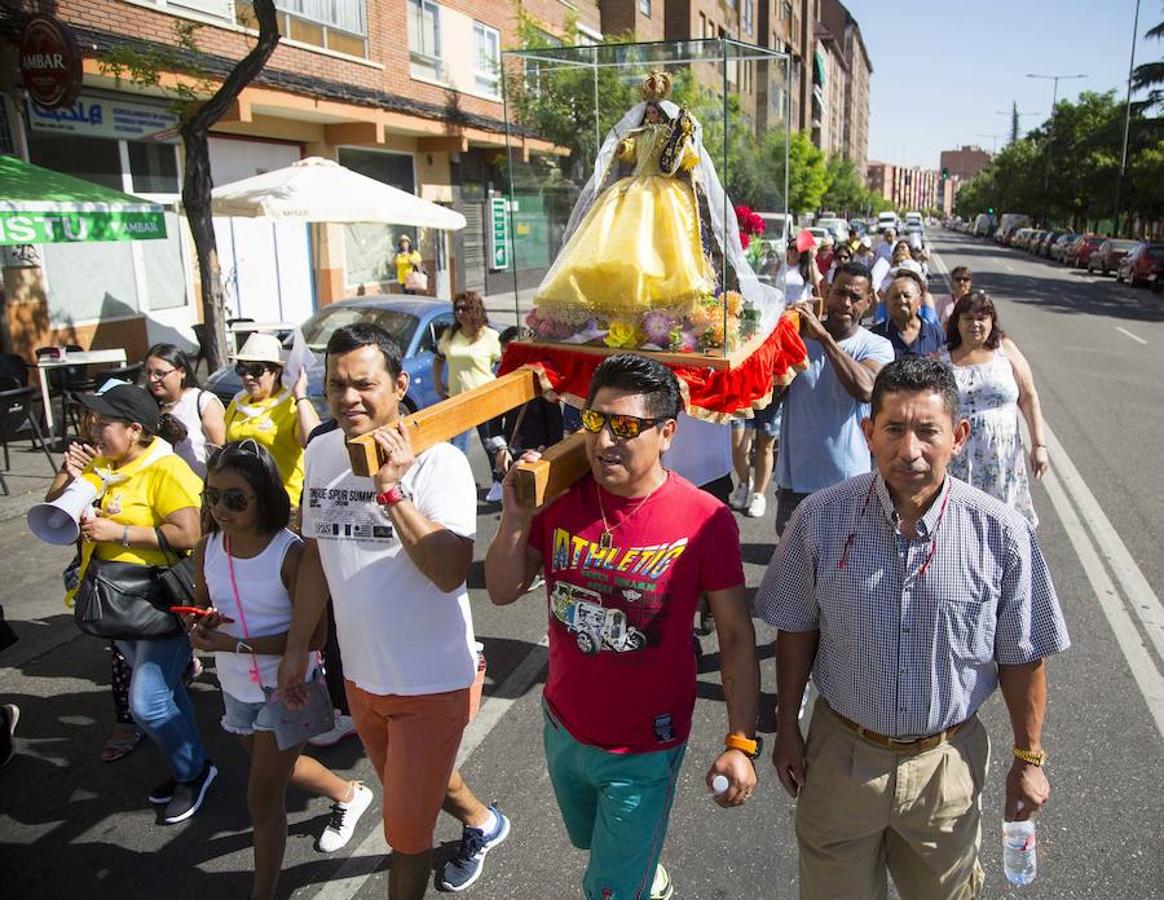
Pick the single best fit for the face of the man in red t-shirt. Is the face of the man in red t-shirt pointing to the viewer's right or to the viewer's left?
to the viewer's left

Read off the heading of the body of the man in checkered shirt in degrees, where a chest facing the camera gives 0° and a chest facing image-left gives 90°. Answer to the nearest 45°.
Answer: approximately 0°

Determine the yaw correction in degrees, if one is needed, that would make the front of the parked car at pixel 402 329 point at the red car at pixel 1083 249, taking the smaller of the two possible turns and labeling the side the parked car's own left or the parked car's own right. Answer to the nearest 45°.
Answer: approximately 180°

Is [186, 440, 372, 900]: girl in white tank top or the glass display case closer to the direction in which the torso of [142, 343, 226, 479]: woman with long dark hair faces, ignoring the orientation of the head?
the girl in white tank top

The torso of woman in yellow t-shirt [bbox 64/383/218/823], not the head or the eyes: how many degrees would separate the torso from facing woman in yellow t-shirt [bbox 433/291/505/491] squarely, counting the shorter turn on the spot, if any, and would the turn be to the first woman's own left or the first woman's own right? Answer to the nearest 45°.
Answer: approximately 180°

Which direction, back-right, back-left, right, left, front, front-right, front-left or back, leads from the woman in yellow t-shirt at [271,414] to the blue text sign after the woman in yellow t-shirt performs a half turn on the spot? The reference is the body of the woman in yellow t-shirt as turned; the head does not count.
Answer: front-left

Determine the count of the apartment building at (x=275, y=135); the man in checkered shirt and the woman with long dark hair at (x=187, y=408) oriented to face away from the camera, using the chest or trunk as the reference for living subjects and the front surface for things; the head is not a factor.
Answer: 0

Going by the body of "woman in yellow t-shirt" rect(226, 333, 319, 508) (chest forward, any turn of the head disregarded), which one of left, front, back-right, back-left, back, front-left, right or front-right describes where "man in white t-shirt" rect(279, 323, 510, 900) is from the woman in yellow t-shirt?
front-left

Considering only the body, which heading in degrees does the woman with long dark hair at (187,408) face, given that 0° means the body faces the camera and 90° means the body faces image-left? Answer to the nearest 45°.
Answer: approximately 45°

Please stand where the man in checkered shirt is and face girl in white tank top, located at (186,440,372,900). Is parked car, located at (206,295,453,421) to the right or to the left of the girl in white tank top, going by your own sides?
right

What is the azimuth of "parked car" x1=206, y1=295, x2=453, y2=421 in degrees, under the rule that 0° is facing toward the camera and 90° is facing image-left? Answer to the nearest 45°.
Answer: approximately 45°

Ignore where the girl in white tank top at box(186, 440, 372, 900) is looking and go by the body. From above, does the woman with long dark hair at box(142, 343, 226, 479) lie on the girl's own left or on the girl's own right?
on the girl's own right

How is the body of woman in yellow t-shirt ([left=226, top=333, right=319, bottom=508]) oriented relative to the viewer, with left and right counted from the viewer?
facing the viewer and to the left of the viewer
